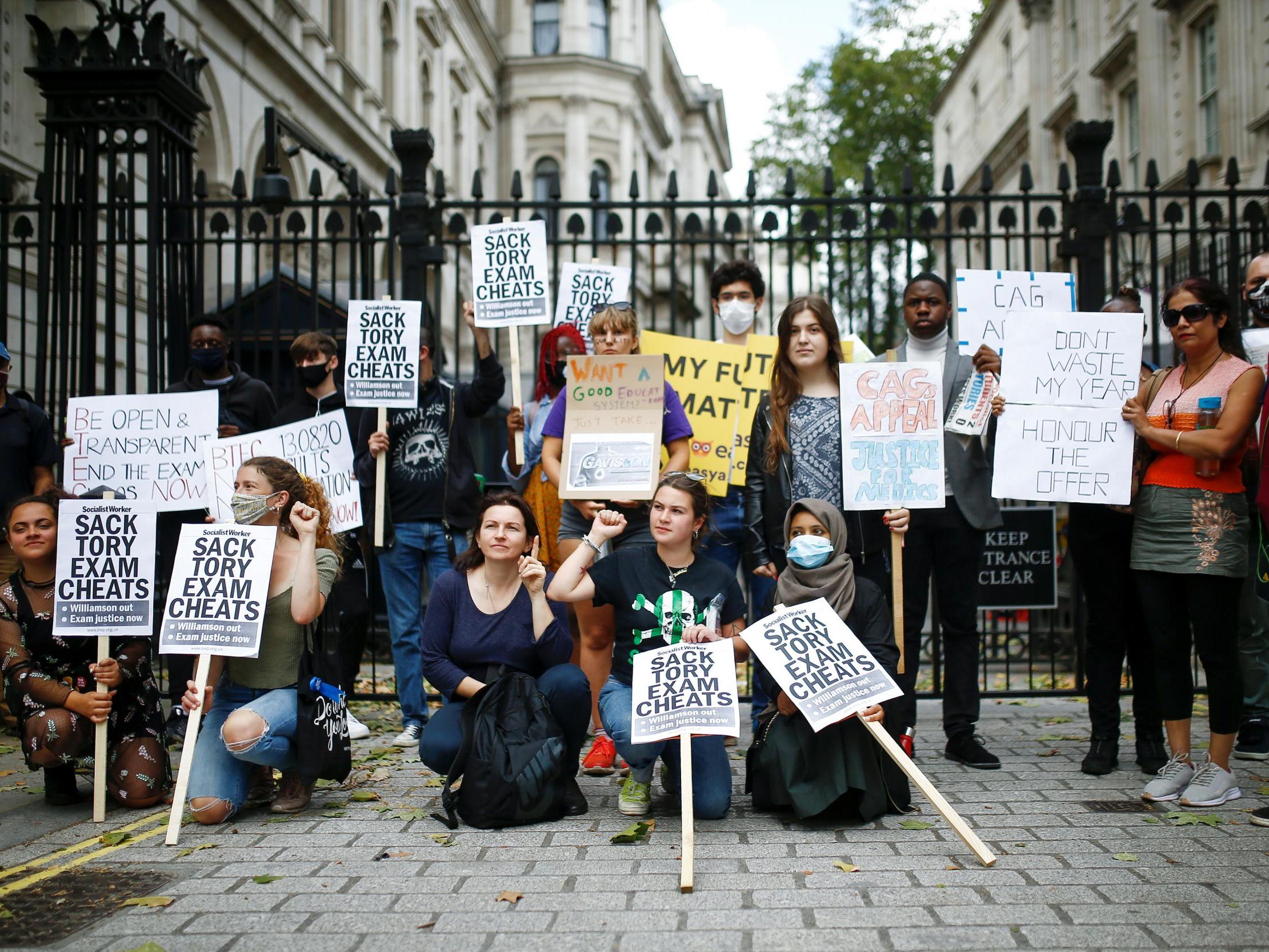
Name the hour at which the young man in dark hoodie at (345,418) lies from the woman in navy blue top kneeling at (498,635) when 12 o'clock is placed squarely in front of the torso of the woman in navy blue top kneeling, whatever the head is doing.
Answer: The young man in dark hoodie is roughly at 5 o'clock from the woman in navy blue top kneeling.

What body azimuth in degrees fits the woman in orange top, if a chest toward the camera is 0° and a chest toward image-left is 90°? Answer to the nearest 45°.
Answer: approximately 45°

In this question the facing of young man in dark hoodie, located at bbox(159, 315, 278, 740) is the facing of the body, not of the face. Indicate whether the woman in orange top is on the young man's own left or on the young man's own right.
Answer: on the young man's own left

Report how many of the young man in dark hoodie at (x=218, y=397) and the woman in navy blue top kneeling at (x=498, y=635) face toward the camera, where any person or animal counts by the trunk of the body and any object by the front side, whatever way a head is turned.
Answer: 2

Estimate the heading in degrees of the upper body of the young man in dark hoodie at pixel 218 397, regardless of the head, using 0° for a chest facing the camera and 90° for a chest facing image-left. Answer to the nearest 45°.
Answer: approximately 0°
